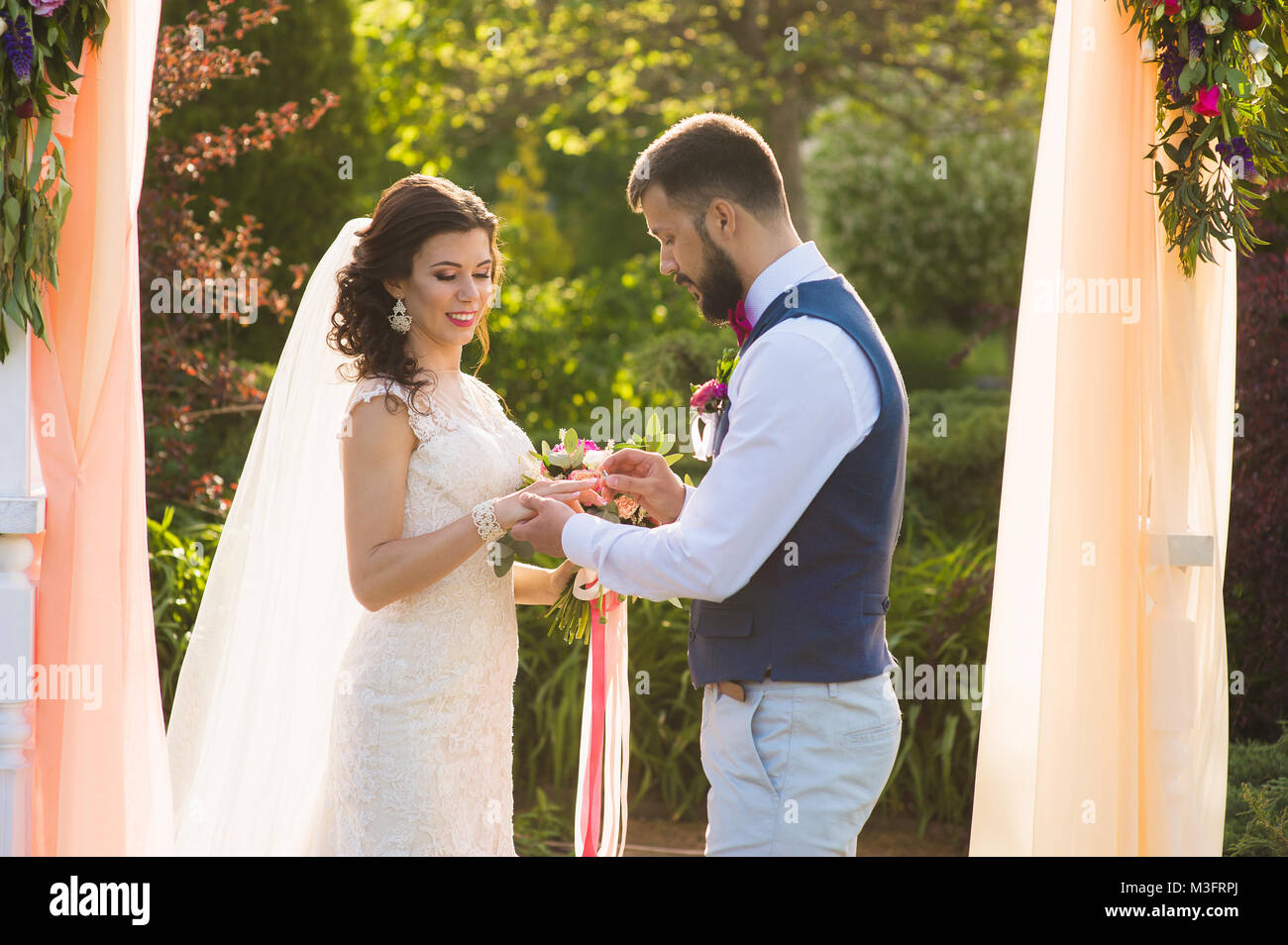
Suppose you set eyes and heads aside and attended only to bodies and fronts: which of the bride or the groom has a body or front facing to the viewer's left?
the groom

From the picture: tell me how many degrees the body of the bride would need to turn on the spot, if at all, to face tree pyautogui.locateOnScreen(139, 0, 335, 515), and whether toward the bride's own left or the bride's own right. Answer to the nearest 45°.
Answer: approximately 135° to the bride's own left

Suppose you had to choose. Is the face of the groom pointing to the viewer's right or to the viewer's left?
to the viewer's left

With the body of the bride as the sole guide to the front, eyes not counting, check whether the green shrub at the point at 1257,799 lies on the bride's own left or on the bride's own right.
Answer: on the bride's own left

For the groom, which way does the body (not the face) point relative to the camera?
to the viewer's left

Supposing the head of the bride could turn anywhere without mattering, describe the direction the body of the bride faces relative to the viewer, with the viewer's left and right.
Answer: facing the viewer and to the right of the viewer

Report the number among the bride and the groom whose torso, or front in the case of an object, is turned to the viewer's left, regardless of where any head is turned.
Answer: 1

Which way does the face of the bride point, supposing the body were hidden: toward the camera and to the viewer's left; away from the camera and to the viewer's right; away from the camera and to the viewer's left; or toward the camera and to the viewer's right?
toward the camera and to the viewer's right

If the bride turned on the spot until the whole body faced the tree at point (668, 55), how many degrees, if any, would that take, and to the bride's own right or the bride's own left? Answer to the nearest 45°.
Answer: approximately 135° to the bride's own left

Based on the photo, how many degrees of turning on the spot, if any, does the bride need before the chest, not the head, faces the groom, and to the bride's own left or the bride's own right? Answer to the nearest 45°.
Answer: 0° — they already face them
